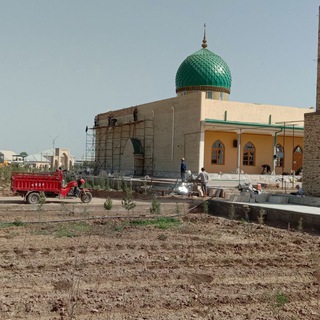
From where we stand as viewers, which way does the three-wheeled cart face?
facing to the right of the viewer

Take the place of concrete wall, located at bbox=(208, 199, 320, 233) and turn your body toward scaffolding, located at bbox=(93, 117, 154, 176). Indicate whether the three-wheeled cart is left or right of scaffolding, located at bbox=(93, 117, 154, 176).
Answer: left

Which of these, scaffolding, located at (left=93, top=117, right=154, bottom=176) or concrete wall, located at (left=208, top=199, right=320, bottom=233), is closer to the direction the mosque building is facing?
the concrete wall

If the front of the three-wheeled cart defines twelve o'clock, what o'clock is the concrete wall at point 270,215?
The concrete wall is roughly at 1 o'clock from the three-wheeled cart.

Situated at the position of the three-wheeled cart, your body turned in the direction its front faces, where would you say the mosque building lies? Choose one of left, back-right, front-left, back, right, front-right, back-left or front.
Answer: front-left

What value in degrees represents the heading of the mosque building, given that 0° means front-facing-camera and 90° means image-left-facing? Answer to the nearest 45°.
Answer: approximately 315°

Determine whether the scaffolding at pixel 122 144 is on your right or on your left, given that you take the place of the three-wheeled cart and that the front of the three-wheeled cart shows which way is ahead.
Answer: on your left

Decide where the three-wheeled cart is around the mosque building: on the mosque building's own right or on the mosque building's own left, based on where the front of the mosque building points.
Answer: on the mosque building's own right
